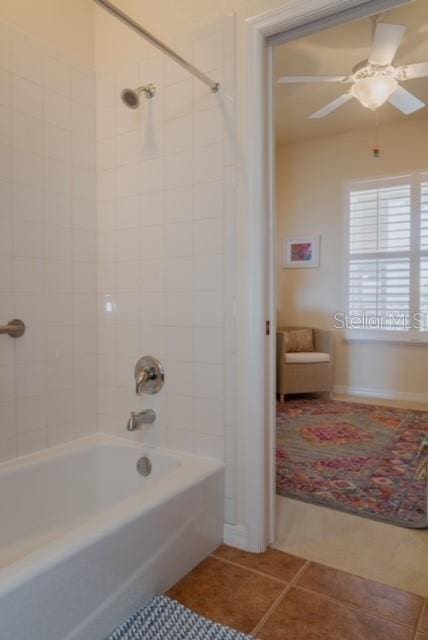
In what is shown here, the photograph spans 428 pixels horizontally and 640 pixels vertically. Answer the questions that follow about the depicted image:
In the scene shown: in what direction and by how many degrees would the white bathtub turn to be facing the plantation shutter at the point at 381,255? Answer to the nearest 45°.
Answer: approximately 90° to its left

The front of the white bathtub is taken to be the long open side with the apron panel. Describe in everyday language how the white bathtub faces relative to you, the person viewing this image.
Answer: facing the viewer and to the right of the viewer

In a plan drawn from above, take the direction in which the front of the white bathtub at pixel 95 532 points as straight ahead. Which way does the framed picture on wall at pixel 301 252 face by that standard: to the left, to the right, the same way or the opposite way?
to the right

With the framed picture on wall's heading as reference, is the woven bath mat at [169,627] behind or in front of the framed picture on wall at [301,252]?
in front

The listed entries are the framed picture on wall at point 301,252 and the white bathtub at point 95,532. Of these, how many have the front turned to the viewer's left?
0

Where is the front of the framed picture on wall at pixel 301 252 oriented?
toward the camera

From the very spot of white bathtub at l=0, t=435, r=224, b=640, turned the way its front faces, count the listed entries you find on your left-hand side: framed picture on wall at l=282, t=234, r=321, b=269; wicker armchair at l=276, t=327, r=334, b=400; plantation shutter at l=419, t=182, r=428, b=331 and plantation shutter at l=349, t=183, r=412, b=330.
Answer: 4

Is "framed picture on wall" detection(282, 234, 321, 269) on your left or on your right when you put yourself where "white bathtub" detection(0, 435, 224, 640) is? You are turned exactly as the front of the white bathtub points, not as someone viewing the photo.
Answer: on your left

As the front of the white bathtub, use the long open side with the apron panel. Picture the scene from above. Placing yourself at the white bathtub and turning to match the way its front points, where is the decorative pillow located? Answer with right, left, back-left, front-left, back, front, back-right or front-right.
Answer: left

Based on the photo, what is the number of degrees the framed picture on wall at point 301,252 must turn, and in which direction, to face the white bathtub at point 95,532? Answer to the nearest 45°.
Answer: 0° — it already faces it

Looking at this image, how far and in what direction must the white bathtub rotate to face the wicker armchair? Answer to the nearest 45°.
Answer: approximately 90° to its left
